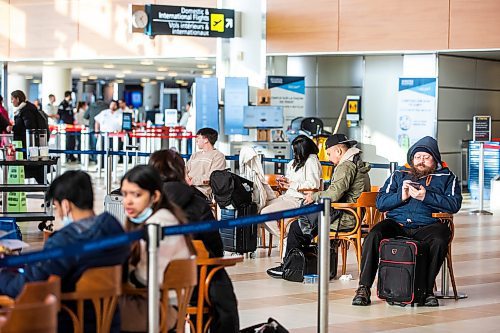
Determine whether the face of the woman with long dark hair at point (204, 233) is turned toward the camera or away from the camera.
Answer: away from the camera

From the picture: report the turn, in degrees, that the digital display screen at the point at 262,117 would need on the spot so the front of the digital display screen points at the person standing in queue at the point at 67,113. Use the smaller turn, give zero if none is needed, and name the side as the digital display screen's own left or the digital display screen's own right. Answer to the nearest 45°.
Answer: approximately 135° to the digital display screen's own right

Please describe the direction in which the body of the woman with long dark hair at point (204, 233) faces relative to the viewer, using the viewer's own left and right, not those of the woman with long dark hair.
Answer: facing away from the viewer and to the left of the viewer

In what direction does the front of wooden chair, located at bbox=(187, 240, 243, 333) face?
to the viewer's right

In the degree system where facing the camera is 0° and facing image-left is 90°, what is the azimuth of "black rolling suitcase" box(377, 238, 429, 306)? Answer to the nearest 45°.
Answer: approximately 45°

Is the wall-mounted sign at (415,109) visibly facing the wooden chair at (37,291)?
yes

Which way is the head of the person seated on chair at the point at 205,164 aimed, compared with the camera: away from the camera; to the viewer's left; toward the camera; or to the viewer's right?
to the viewer's left

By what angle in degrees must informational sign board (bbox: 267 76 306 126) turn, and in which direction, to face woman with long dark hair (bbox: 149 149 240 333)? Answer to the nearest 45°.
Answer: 0° — it already faces them

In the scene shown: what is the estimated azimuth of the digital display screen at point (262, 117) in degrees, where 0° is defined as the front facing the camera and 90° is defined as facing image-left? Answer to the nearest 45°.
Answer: approximately 0°

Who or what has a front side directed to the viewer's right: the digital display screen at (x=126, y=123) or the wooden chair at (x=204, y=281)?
the wooden chair

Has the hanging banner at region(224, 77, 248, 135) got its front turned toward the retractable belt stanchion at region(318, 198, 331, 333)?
yes
